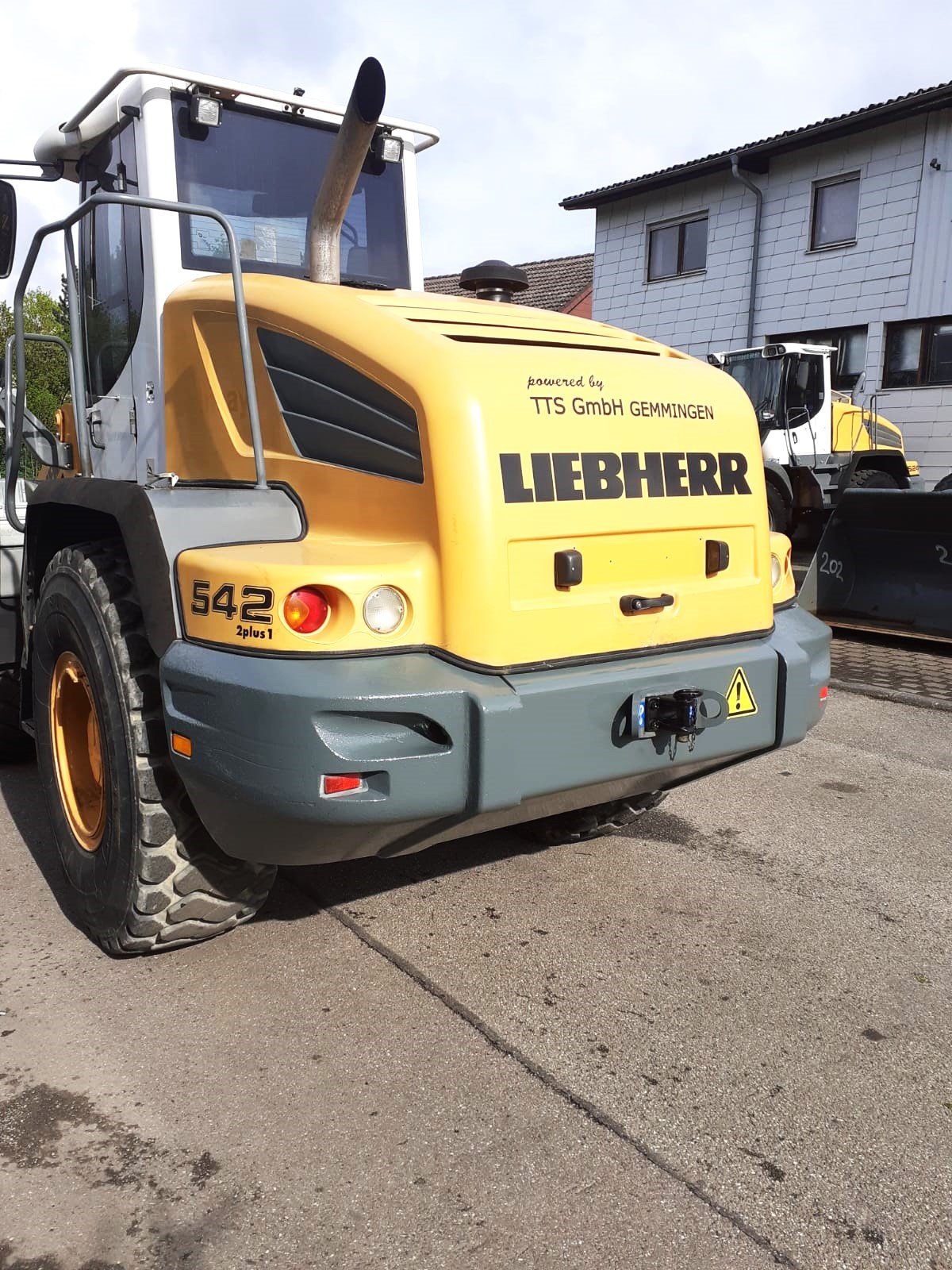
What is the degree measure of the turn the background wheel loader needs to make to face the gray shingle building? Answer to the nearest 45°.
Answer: approximately 135° to its right

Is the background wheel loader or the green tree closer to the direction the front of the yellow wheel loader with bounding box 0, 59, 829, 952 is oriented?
the green tree

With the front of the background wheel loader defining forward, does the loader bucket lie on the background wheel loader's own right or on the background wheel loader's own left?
on the background wheel loader's own left

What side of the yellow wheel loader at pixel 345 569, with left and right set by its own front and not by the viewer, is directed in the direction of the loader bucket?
right

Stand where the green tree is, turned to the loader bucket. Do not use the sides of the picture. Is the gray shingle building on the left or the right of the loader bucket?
left

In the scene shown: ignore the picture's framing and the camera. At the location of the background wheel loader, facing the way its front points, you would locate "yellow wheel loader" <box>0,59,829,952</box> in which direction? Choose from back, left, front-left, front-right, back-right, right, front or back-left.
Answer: front-left

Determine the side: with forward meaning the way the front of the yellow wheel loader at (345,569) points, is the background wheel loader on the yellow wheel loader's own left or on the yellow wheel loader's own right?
on the yellow wheel loader's own right

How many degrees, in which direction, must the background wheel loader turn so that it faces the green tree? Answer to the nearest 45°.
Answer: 0° — it already faces it

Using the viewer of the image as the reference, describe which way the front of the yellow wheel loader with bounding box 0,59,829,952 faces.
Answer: facing away from the viewer and to the left of the viewer

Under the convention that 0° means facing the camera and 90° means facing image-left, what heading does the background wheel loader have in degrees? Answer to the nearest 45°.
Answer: approximately 45°
